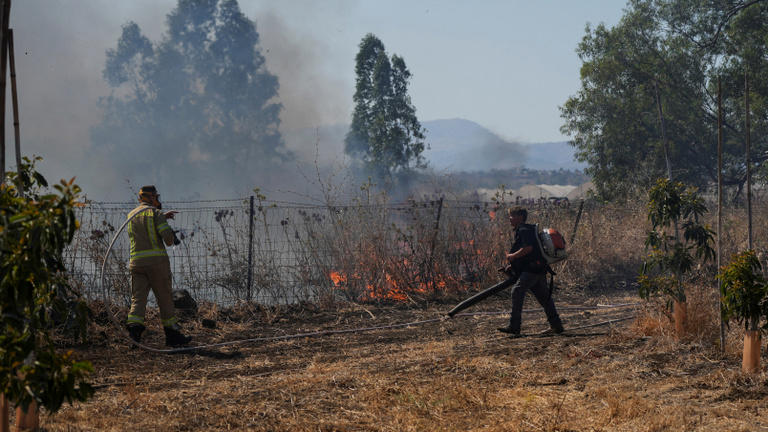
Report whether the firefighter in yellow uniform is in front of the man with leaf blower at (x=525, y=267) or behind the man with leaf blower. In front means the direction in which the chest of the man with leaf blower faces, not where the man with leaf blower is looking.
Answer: in front

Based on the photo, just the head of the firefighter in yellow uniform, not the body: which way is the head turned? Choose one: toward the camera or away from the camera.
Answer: away from the camera

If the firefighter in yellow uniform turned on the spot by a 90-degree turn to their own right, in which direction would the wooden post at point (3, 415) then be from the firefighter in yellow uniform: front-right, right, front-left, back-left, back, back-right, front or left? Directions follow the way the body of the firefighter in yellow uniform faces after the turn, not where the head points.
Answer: front-right

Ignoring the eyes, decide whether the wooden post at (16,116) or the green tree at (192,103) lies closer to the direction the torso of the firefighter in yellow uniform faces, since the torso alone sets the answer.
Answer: the green tree

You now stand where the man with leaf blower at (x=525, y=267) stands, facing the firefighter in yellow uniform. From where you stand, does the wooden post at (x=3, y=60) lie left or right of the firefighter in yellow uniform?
left

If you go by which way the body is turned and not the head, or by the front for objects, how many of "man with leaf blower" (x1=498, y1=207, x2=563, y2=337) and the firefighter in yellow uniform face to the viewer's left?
1

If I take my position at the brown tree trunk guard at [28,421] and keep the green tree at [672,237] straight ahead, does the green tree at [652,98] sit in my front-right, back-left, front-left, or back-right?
front-left

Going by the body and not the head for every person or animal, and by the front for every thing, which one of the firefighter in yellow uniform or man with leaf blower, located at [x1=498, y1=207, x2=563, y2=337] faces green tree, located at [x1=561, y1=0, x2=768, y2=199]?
the firefighter in yellow uniform

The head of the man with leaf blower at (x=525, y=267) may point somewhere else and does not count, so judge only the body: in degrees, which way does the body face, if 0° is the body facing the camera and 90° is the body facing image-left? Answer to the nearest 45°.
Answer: approximately 90°

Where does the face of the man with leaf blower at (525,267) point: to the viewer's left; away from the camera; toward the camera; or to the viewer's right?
to the viewer's left

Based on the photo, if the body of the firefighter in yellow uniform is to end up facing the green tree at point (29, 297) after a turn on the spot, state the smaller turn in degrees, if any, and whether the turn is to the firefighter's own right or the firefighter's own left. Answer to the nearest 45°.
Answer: approximately 135° to the firefighter's own right

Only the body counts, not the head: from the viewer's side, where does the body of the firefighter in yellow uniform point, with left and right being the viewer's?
facing away from the viewer and to the right of the viewer
